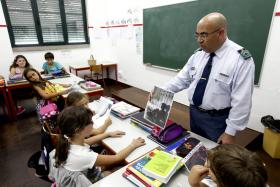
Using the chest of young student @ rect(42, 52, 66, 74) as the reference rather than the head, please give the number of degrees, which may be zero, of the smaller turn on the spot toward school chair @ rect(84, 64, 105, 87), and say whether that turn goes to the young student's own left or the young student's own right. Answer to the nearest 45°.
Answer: approximately 135° to the young student's own left

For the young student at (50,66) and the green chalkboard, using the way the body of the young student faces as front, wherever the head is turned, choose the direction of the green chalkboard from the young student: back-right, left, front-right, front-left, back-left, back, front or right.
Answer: front-left

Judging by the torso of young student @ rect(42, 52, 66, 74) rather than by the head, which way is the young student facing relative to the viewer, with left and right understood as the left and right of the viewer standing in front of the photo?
facing the viewer

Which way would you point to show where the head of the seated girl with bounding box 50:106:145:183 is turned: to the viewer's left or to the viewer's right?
to the viewer's right

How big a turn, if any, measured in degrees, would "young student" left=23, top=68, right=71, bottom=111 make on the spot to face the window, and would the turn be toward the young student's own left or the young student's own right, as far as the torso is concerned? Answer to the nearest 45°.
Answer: approximately 135° to the young student's own left

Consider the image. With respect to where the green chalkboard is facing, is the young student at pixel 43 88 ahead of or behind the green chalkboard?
ahead

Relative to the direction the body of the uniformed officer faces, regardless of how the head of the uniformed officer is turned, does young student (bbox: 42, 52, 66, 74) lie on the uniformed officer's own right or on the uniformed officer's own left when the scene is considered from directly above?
on the uniformed officer's own right

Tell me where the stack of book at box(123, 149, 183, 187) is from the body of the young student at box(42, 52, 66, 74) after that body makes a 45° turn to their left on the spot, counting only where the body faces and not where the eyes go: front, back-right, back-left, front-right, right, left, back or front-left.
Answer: front-right

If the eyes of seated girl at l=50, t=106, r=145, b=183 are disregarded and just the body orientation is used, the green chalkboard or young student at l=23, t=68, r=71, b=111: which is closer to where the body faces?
the green chalkboard

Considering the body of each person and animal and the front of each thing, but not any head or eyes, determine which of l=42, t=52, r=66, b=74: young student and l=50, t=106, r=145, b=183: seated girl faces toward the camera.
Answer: the young student

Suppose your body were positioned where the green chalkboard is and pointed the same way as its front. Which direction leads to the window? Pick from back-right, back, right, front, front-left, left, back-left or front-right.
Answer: front-right

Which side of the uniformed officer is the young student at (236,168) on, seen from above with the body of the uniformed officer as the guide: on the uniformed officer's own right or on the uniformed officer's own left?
on the uniformed officer's own left

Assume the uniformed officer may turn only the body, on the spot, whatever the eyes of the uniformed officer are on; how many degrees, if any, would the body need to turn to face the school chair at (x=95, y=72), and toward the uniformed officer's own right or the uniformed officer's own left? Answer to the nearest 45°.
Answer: approximately 90° to the uniformed officer's own right

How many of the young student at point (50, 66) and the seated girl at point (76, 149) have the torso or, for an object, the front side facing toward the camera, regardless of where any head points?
1

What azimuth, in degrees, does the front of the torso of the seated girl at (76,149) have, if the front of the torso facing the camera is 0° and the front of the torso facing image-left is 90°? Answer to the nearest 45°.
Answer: approximately 225°

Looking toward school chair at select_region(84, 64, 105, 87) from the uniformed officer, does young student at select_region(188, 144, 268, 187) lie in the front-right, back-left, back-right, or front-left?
back-left

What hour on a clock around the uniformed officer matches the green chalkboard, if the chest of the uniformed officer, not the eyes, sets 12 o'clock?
The green chalkboard is roughly at 4 o'clock from the uniformed officer.
